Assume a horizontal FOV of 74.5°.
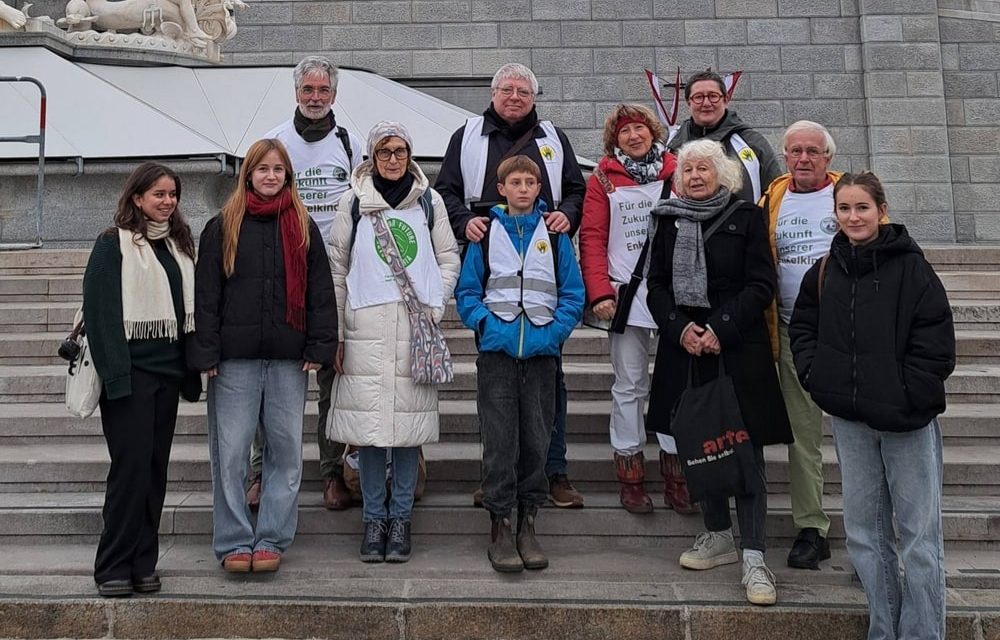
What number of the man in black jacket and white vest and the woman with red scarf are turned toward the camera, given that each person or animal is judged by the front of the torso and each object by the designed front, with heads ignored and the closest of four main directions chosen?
2

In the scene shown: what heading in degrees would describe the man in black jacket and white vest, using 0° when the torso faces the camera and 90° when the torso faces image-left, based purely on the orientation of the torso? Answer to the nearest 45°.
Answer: approximately 0°

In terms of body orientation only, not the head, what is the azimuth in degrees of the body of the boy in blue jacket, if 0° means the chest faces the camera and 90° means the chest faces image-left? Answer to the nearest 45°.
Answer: approximately 0°

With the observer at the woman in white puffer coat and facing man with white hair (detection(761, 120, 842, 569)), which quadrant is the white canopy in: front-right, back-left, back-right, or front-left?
back-left

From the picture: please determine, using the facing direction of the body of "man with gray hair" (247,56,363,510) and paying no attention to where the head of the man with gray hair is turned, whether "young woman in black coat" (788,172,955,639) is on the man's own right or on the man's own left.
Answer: on the man's own left
